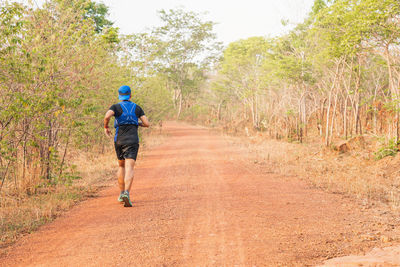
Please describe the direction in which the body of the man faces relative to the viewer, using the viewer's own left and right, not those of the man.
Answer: facing away from the viewer
